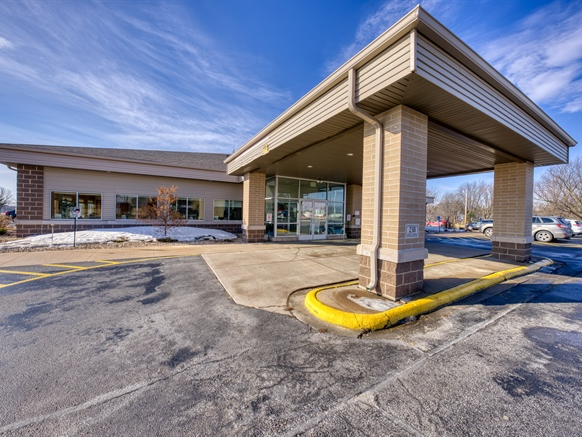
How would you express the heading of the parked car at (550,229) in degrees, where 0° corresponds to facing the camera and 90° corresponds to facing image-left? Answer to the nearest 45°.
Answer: approximately 135°

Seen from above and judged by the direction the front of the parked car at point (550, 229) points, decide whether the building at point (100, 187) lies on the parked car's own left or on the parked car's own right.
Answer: on the parked car's own left

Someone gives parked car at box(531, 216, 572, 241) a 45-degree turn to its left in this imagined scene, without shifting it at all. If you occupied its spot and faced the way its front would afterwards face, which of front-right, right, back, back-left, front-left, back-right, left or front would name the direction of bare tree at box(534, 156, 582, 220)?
right
